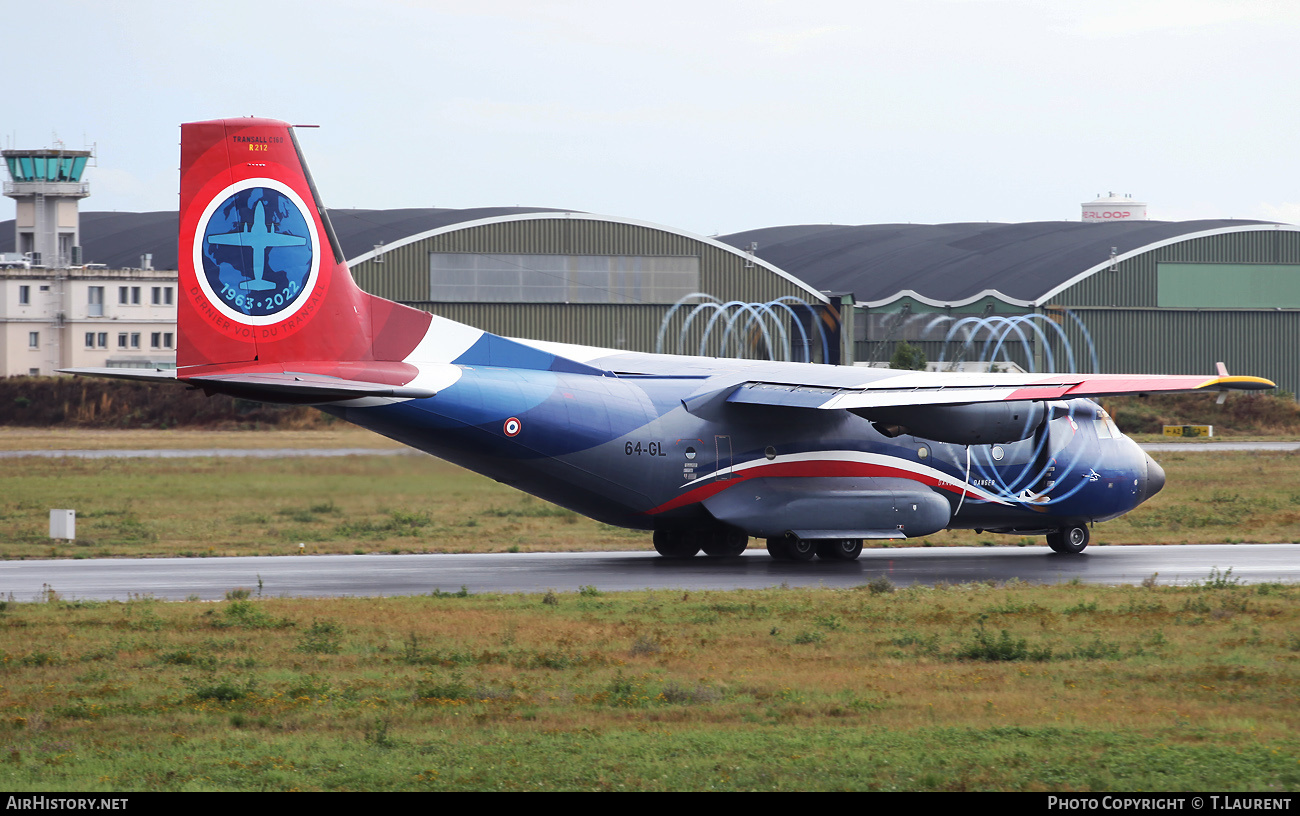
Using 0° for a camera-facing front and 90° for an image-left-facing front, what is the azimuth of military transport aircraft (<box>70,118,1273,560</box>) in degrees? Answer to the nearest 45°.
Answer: approximately 225°

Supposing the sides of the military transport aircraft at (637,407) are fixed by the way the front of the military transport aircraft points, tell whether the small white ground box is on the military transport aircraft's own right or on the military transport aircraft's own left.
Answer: on the military transport aircraft's own left
